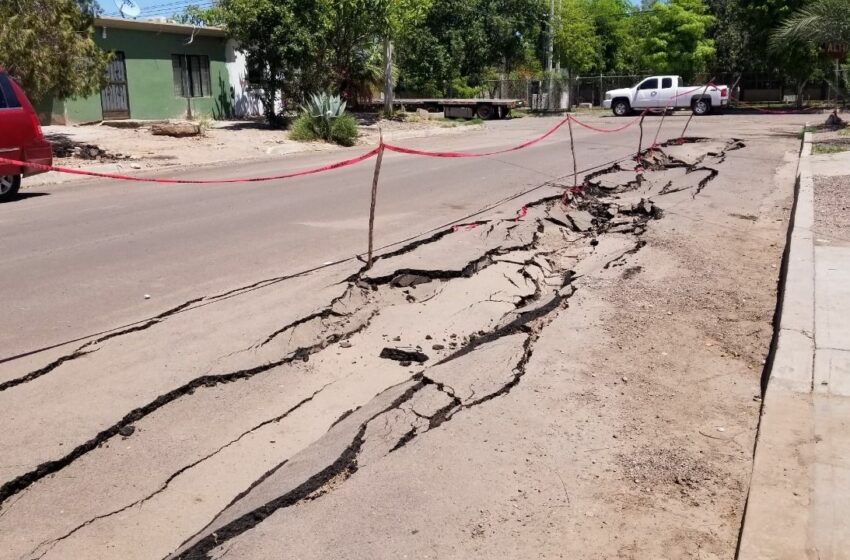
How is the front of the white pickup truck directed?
to the viewer's left

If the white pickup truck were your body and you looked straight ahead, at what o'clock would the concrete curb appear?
The concrete curb is roughly at 9 o'clock from the white pickup truck.

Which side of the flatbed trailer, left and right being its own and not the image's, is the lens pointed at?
left

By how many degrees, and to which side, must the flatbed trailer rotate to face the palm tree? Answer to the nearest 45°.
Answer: approximately 135° to its left

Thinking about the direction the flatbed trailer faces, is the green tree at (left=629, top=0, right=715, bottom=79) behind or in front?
behind

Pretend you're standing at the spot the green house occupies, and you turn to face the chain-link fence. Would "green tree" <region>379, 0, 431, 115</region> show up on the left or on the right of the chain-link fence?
right
